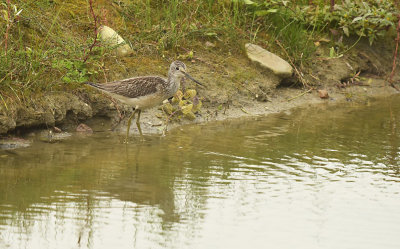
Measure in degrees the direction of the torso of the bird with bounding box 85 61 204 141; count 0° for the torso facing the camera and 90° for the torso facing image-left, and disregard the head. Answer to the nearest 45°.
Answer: approximately 270°

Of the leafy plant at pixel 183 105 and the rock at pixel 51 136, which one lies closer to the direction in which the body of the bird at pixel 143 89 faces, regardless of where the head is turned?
the leafy plant

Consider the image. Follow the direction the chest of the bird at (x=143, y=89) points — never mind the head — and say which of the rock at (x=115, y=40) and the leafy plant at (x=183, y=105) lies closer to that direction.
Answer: the leafy plant

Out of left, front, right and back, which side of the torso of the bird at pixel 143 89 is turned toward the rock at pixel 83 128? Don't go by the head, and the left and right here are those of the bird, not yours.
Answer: back

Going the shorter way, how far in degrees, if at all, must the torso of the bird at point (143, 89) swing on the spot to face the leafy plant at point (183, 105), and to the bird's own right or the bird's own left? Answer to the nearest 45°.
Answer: approximately 45° to the bird's own left

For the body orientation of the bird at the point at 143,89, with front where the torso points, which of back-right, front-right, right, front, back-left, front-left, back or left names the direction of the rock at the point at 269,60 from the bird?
front-left

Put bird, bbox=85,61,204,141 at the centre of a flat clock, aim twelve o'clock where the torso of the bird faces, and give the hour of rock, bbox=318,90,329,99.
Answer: The rock is roughly at 11 o'clock from the bird.

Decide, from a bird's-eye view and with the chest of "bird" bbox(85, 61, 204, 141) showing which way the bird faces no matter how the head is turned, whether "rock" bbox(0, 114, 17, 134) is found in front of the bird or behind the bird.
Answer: behind

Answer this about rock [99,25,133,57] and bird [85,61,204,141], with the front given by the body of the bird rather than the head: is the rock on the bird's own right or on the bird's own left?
on the bird's own left
